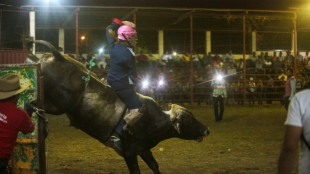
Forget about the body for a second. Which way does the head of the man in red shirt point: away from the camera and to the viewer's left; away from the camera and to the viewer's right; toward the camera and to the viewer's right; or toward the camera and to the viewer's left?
away from the camera and to the viewer's right

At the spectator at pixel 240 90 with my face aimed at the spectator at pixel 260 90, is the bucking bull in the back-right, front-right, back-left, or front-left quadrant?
back-right

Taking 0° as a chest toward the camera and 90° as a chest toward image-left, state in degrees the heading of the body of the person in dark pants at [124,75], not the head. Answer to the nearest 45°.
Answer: approximately 270°

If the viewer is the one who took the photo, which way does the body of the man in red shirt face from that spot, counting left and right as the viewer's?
facing away from the viewer and to the right of the viewer
